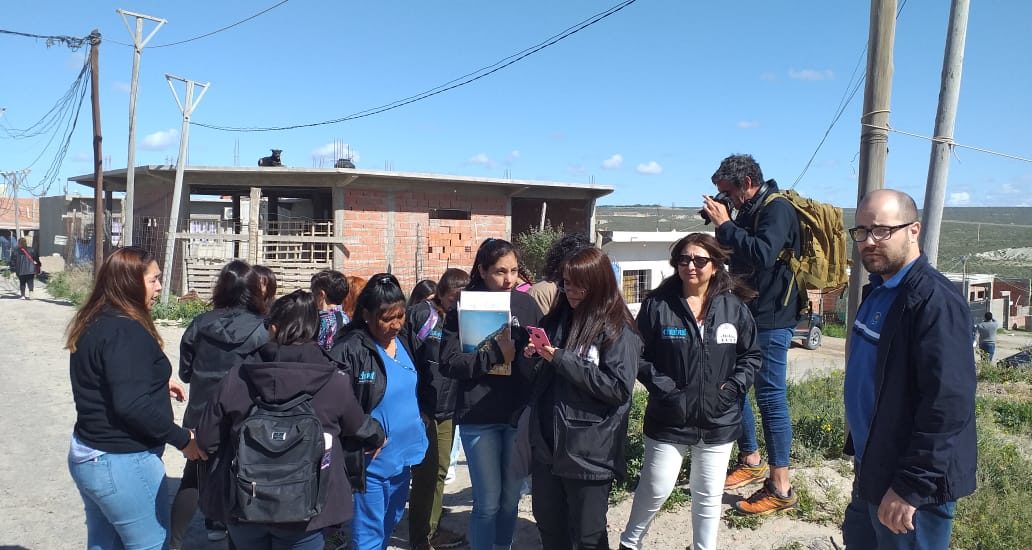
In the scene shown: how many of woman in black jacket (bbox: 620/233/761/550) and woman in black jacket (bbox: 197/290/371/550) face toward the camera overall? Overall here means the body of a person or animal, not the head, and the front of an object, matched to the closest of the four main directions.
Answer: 1

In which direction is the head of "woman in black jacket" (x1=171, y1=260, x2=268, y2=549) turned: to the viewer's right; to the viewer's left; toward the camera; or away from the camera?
away from the camera

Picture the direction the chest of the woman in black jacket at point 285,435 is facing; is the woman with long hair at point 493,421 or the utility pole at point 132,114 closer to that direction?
the utility pole

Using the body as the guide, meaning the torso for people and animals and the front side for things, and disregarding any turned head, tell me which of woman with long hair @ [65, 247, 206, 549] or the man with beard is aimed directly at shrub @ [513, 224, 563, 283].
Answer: the woman with long hair

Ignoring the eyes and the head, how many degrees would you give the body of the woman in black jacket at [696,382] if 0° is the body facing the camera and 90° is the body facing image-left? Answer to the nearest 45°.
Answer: approximately 0°

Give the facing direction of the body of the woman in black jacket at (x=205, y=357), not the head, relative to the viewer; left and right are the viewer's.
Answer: facing away from the viewer and to the right of the viewer

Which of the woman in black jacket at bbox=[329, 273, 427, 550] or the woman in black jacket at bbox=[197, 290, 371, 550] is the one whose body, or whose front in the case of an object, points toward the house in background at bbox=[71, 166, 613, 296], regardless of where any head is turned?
the woman in black jacket at bbox=[197, 290, 371, 550]

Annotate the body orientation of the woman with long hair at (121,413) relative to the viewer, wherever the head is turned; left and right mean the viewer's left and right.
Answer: facing away from the viewer and to the right of the viewer

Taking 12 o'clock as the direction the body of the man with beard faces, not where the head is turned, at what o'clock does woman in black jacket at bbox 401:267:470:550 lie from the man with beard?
The woman in black jacket is roughly at 2 o'clock from the man with beard.

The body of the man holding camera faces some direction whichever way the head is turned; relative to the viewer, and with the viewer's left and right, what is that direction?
facing to the left of the viewer

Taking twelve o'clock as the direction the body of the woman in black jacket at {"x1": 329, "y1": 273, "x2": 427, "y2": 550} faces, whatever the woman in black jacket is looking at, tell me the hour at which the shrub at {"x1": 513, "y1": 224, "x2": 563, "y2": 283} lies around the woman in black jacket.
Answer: The shrub is roughly at 8 o'clock from the woman in black jacket.

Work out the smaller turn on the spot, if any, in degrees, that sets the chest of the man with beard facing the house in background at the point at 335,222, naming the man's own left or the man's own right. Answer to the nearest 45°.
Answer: approximately 90° to the man's own right

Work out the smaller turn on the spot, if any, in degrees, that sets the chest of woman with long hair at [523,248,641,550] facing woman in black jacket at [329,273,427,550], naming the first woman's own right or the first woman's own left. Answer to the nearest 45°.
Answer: approximately 45° to the first woman's own right

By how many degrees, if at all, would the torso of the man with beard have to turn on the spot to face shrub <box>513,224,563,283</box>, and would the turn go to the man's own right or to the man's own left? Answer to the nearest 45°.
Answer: approximately 90° to the man's own right

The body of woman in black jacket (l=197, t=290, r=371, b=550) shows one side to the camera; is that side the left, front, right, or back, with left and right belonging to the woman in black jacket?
back
